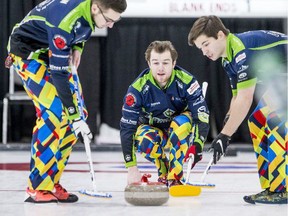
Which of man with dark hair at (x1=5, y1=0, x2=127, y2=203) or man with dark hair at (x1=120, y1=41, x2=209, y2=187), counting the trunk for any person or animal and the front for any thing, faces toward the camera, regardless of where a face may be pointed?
man with dark hair at (x1=120, y1=41, x2=209, y2=187)

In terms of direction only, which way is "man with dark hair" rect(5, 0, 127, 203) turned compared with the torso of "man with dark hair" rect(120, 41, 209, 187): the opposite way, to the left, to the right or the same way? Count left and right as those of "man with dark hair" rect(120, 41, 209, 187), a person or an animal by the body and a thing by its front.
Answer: to the left

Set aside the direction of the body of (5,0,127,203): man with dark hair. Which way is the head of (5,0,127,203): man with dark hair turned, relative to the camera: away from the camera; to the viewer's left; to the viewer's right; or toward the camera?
to the viewer's right

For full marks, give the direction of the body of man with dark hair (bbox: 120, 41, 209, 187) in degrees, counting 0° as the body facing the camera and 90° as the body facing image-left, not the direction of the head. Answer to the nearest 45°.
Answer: approximately 0°

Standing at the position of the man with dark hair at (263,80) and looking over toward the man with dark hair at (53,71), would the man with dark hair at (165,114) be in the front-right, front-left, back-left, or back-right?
front-right

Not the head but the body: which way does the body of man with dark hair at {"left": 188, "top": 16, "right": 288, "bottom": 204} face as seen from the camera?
to the viewer's left

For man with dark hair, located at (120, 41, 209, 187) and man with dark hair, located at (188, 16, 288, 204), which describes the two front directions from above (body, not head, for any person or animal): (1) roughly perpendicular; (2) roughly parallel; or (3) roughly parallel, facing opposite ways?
roughly perpendicular

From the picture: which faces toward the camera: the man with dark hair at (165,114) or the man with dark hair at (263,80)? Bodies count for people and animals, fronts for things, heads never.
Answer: the man with dark hair at (165,114)

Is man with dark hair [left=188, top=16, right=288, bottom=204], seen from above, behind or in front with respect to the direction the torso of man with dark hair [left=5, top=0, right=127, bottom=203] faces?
in front

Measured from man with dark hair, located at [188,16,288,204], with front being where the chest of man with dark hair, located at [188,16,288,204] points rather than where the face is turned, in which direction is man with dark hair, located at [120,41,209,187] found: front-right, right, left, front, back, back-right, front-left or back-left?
front-right

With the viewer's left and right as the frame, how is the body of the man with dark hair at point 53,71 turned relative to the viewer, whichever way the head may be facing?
facing to the right of the viewer

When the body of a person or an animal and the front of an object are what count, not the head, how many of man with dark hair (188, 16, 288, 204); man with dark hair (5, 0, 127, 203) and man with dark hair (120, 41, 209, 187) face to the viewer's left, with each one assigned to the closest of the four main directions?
1

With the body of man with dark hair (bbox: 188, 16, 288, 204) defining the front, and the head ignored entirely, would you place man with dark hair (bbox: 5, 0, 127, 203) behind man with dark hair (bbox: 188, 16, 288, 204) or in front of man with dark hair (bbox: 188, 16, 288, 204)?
in front

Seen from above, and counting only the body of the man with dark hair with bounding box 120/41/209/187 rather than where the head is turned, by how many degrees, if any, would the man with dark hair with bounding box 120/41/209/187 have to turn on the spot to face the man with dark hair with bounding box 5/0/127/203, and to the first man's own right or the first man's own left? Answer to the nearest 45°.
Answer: approximately 45° to the first man's own right

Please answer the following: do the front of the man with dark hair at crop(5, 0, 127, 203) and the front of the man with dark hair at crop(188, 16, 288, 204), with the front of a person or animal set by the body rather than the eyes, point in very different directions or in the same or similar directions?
very different directions

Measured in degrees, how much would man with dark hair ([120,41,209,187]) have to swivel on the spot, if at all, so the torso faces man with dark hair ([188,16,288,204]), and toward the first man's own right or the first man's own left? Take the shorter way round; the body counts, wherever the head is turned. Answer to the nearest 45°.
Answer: approximately 45° to the first man's own left
